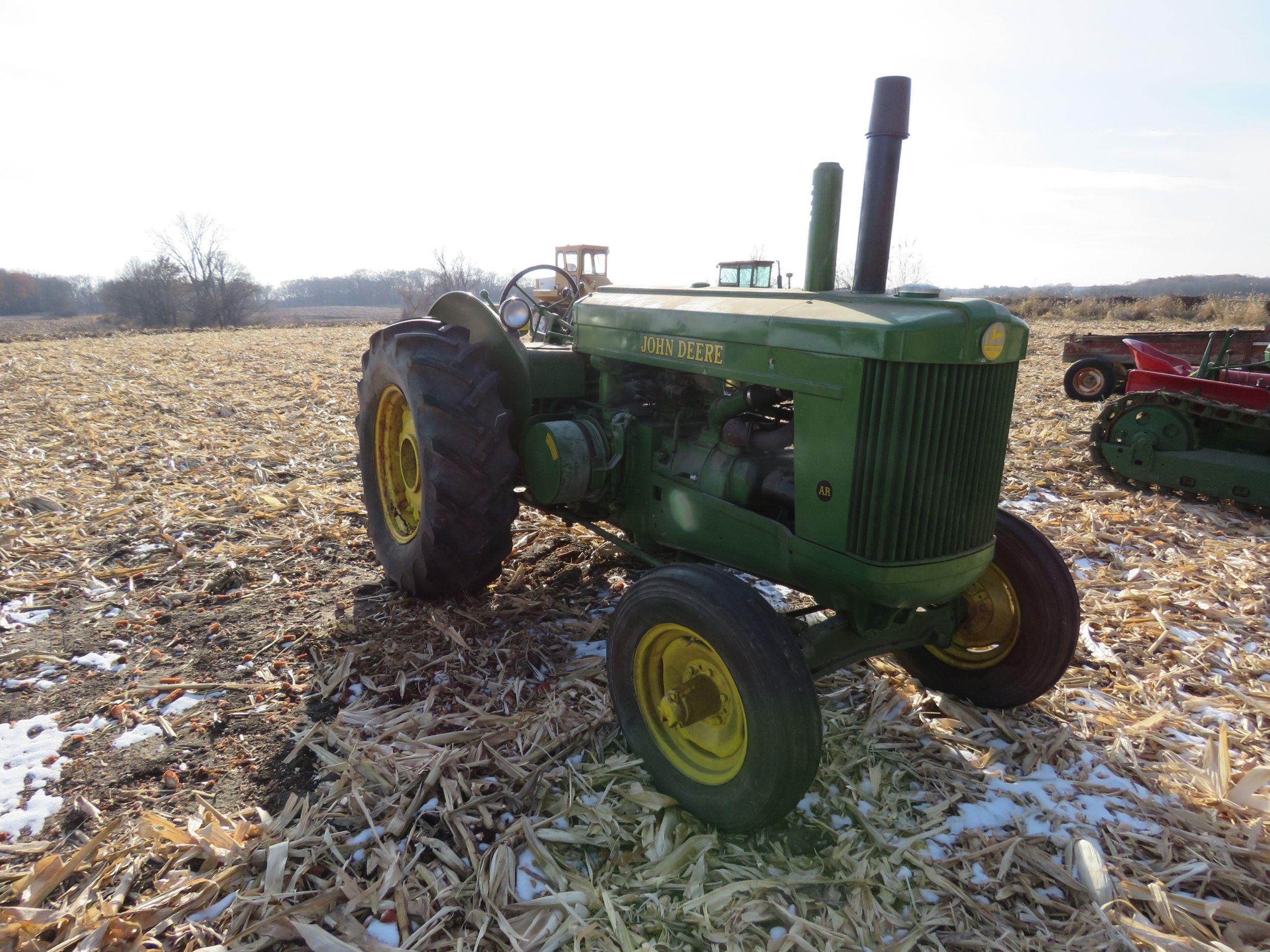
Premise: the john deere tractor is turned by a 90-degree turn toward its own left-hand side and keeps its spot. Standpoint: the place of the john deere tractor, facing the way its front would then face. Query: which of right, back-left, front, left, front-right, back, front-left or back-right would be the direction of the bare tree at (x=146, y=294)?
left

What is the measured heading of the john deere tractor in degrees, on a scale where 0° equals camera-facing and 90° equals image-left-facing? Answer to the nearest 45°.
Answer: approximately 315°
